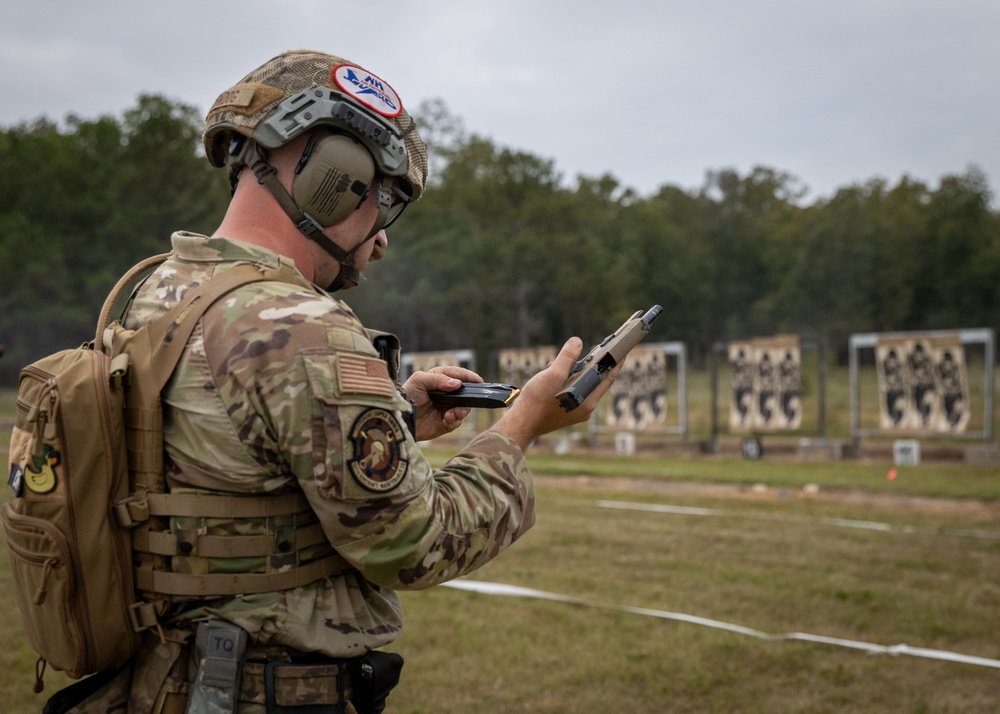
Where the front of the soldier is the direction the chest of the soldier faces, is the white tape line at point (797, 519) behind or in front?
in front

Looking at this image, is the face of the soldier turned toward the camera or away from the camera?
away from the camera

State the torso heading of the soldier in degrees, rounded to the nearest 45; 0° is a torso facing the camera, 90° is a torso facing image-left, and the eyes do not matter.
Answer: approximately 225°

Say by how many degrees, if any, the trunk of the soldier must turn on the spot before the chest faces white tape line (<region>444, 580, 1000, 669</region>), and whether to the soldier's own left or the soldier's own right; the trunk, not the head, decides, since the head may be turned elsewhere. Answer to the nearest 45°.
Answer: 0° — they already face it
